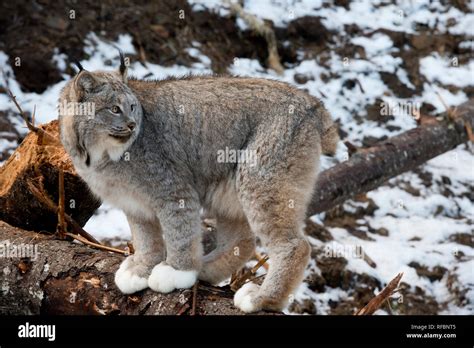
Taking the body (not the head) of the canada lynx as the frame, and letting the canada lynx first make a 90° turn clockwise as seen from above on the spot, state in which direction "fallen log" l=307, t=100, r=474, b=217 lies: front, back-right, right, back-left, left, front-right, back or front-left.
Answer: front-right

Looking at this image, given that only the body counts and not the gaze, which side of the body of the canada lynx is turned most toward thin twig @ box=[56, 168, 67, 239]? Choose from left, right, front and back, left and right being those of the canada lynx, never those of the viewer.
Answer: front

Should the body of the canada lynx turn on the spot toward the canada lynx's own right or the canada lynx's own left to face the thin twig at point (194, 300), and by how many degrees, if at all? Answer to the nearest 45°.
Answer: approximately 90° to the canada lynx's own left

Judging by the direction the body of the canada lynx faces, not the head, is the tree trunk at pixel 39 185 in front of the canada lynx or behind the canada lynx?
in front

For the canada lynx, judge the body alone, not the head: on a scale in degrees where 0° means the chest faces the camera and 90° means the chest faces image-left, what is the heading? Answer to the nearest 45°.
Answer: approximately 90°
